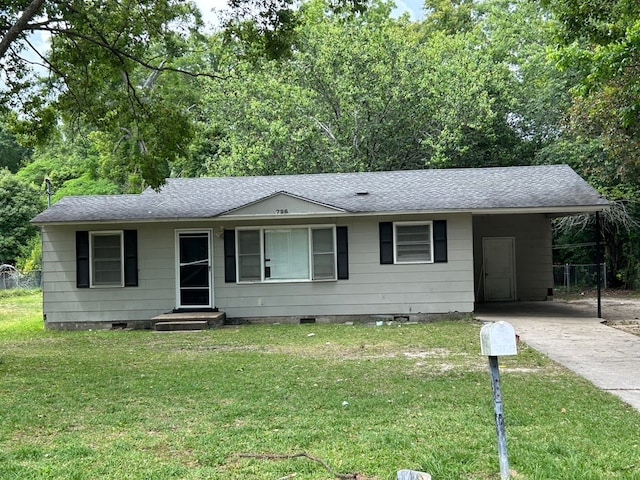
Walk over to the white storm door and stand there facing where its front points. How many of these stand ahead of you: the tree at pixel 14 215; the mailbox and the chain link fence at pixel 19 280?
1

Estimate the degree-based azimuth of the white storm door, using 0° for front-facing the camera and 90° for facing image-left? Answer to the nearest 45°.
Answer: approximately 0°

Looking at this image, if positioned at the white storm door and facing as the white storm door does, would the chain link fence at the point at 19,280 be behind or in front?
behind

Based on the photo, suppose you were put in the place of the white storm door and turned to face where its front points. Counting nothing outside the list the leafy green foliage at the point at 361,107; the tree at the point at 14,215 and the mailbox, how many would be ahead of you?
1

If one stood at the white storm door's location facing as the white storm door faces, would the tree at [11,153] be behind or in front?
behind

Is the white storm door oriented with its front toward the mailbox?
yes

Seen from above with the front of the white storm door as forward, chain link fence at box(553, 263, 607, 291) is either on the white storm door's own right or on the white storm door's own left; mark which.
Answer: on the white storm door's own left
